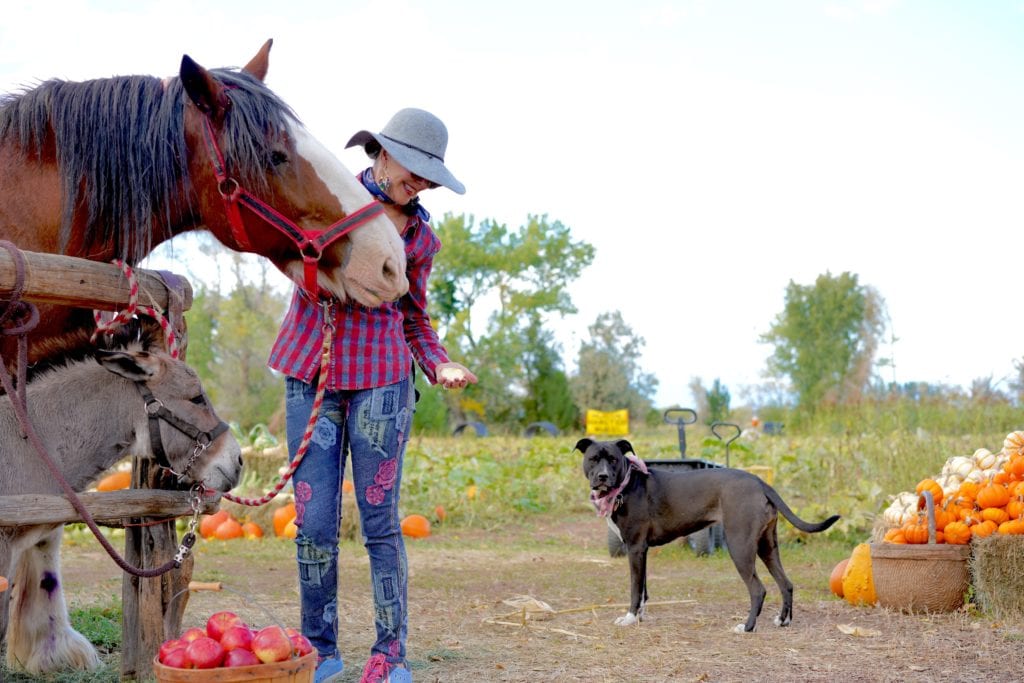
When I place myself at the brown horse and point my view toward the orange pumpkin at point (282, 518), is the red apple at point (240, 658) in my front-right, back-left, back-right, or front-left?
back-right

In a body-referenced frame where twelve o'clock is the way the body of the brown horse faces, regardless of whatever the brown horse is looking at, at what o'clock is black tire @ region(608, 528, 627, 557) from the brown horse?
The black tire is roughly at 10 o'clock from the brown horse.

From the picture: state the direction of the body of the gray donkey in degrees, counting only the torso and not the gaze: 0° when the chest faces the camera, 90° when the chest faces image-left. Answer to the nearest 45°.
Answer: approximately 270°

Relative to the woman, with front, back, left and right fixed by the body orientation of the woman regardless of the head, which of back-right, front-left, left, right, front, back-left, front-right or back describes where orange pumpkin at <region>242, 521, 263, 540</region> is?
back

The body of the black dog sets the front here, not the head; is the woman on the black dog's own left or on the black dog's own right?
on the black dog's own left

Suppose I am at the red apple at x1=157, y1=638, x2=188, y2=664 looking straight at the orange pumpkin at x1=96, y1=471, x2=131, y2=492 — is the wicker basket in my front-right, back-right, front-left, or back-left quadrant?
front-right

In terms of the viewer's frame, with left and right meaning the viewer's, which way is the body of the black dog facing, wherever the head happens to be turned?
facing to the left of the viewer

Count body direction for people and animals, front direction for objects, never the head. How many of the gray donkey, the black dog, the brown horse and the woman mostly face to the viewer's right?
2

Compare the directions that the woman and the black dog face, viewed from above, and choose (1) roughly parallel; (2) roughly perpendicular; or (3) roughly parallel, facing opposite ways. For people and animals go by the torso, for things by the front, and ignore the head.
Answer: roughly perpendicular

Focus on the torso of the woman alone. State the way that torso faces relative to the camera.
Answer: toward the camera

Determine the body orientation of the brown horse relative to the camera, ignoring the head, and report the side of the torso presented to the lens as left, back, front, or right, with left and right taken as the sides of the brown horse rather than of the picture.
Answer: right

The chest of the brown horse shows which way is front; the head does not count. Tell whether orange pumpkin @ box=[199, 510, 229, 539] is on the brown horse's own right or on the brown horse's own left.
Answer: on the brown horse's own left
